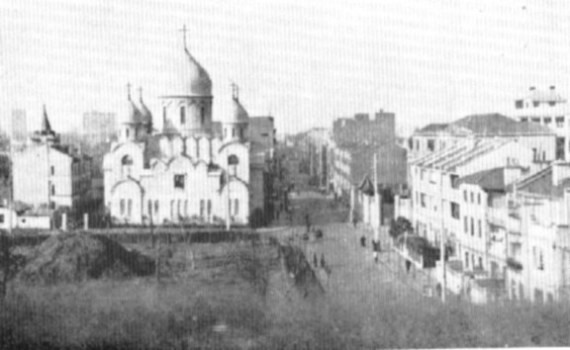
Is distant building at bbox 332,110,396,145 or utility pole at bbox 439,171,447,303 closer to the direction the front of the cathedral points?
the utility pole

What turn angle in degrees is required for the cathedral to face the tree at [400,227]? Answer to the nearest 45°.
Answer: approximately 45° to its left

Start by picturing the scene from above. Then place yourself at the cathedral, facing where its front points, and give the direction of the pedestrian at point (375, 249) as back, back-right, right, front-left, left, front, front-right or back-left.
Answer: front-left

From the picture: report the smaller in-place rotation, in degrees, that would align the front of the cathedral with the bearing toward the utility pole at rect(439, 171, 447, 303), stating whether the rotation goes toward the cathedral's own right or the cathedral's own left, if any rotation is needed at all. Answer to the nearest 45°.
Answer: approximately 45° to the cathedral's own left

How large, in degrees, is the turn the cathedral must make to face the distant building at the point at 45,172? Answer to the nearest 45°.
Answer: approximately 45° to its right

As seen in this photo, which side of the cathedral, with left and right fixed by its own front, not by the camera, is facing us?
front

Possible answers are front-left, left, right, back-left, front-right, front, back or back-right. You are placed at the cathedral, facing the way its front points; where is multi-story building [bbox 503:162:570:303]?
front-left

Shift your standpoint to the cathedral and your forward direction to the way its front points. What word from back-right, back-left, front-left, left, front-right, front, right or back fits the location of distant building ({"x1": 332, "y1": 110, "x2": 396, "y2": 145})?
left
